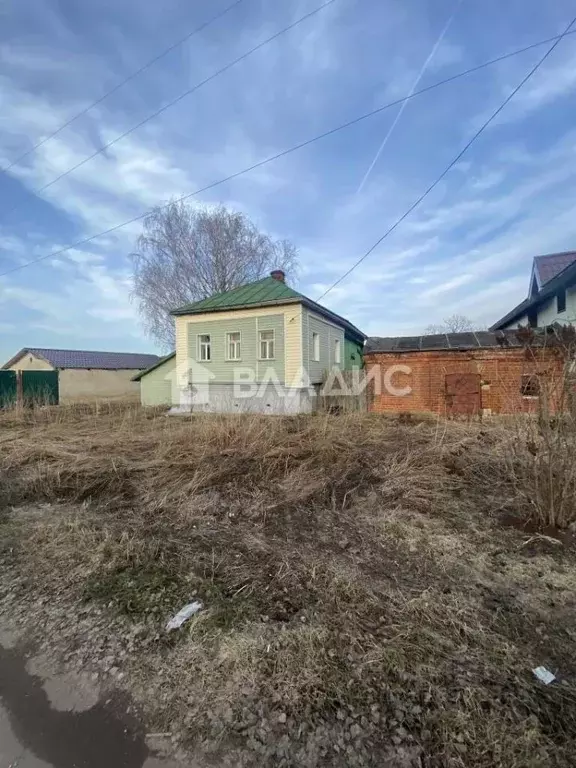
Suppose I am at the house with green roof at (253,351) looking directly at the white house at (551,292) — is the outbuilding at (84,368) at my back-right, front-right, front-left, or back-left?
back-left

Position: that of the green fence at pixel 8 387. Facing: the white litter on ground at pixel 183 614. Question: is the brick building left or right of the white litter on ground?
left

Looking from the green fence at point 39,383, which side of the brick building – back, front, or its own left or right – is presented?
right

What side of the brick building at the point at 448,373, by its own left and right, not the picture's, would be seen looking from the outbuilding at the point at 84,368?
right

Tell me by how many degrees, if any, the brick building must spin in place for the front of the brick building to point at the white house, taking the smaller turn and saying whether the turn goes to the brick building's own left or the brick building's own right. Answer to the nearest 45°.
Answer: approximately 135° to the brick building's own left

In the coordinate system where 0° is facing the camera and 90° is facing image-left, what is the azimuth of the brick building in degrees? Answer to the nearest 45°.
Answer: approximately 0°

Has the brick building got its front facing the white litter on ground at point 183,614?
yes

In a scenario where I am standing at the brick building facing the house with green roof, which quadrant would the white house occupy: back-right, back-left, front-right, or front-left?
back-right

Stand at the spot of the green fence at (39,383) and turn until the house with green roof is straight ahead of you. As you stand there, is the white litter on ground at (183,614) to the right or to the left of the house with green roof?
right
